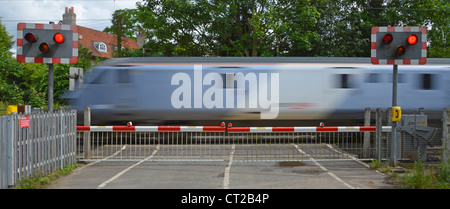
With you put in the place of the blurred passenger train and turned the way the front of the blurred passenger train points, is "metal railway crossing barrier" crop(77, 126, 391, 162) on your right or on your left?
on your left

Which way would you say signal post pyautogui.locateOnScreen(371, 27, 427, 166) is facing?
toward the camera

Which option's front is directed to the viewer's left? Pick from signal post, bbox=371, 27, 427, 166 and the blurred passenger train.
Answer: the blurred passenger train

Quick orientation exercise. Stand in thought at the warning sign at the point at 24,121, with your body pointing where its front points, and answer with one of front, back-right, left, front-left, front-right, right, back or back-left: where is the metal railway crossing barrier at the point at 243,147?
left

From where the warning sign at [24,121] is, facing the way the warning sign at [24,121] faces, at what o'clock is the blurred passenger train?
The blurred passenger train is roughly at 8 o'clock from the warning sign.

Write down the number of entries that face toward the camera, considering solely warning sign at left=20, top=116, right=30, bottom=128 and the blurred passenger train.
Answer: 1

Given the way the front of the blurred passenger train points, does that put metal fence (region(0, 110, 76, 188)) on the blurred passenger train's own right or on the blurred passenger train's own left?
on the blurred passenger train's own left

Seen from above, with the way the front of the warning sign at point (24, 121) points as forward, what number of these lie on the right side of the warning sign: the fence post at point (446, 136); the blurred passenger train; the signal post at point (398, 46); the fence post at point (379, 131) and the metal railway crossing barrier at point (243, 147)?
0

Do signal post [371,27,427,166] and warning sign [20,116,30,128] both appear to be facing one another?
no

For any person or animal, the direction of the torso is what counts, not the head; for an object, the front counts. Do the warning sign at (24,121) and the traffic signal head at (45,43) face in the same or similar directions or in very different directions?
same or similar directions

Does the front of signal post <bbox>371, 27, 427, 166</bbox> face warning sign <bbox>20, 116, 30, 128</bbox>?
no

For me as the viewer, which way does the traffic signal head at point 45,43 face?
facing the viewer

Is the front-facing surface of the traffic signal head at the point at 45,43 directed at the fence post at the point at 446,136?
no

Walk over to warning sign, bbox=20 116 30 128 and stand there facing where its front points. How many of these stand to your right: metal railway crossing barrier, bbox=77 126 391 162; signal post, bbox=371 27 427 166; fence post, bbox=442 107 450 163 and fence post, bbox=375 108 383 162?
0

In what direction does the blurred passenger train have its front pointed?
to the viewer's left

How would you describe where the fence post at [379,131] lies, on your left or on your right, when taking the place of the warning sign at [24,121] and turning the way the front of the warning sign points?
on your left
